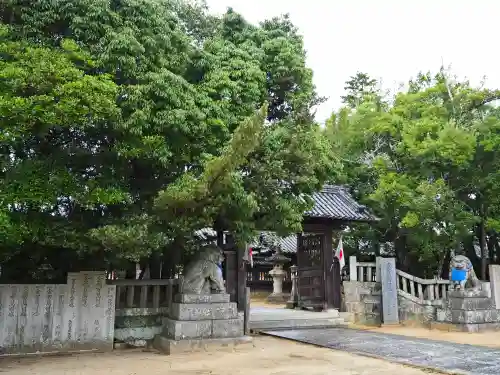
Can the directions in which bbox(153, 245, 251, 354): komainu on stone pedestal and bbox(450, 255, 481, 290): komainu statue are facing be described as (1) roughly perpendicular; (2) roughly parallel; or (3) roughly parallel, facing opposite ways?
roughly parallel, facing opposite ways

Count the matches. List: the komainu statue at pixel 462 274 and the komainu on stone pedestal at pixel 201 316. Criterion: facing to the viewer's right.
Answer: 1

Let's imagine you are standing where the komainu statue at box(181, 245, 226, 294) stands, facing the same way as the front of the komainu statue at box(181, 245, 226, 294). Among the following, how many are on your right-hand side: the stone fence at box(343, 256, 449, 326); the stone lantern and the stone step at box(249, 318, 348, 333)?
0

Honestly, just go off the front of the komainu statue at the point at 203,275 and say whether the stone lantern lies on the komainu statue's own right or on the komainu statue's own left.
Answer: on the komainu statue's own left

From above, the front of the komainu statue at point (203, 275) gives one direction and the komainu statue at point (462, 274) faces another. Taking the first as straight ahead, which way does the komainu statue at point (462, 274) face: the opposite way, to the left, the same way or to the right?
the opposite way

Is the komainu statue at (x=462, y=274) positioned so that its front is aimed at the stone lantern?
no

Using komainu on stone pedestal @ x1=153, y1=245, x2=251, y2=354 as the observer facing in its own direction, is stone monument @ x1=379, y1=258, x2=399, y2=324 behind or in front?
in front

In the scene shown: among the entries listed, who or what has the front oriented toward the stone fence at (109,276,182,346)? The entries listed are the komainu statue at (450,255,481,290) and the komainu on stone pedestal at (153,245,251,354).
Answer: the komainu statue

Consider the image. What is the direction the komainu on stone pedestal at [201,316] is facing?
to the viewer's right

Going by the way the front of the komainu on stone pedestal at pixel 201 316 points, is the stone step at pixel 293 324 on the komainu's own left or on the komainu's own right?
on the komainu's own left

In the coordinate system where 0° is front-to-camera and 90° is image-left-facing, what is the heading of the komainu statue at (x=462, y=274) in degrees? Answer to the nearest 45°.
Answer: approximately 45°
